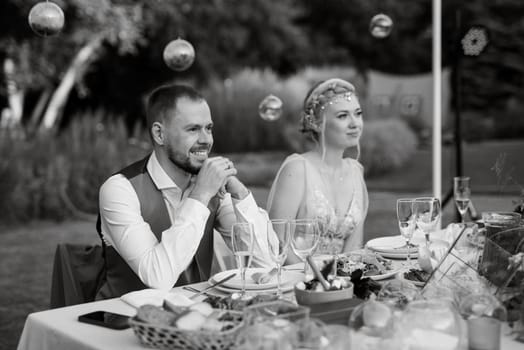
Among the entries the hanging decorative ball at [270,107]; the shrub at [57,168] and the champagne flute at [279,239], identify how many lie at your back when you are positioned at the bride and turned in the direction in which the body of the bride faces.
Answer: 2

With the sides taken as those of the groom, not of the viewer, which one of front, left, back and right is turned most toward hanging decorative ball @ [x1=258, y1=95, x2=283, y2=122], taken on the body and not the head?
left

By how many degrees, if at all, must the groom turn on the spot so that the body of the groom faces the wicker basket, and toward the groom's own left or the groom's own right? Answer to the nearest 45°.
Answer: approximately 45° to the groom's own right

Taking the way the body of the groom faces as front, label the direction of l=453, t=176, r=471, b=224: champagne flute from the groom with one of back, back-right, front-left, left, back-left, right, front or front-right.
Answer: front-left

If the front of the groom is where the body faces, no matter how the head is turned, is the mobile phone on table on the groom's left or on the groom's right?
on the groom's right

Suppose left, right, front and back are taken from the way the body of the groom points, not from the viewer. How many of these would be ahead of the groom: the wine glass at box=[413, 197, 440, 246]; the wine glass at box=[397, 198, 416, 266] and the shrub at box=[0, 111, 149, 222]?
2

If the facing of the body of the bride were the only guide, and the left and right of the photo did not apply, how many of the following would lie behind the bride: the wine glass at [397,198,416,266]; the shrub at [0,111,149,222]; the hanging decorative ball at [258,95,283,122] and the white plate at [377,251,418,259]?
2

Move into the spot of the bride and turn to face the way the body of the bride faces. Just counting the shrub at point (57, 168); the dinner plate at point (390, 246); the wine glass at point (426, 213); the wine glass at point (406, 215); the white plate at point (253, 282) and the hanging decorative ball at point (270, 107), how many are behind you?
2

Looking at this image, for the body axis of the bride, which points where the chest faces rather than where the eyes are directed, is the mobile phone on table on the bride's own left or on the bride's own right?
on the bride's own right

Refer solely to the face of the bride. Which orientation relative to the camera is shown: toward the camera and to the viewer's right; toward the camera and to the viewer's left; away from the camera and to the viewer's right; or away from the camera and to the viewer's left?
toward the camera and to the viewer's right

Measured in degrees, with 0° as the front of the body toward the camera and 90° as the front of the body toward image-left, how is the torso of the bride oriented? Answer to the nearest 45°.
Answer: approximately 315°

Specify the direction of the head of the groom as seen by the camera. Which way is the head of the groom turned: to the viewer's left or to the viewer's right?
to the viewer's right
